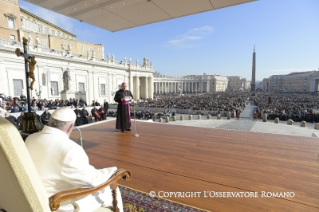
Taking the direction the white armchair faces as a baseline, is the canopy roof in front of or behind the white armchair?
in front

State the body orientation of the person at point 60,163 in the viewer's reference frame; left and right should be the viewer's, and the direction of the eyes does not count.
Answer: facing away from the viewer and to the right of the viewer

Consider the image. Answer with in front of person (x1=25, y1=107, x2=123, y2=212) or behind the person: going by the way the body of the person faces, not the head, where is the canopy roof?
in front

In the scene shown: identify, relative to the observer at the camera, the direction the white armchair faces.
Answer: facing away from the viewer and to the right of the viewer
